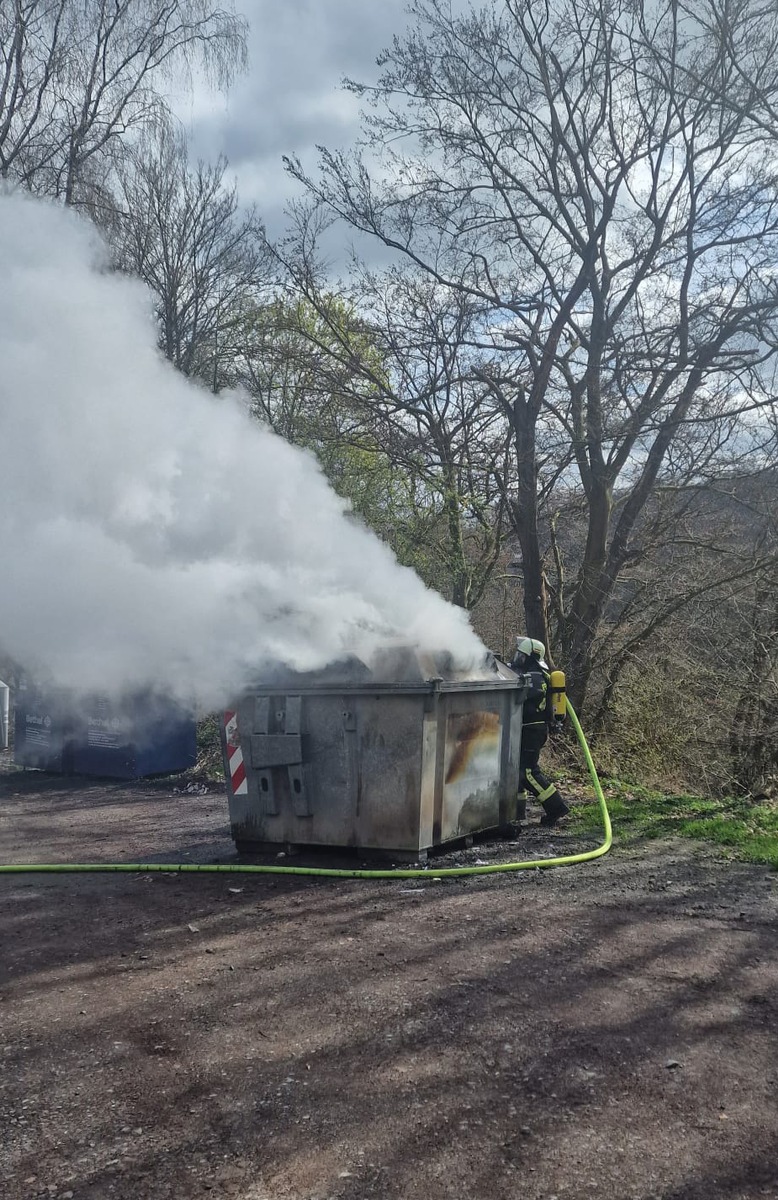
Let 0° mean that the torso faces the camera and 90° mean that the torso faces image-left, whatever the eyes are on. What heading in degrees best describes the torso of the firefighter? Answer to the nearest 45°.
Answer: approximately 90°

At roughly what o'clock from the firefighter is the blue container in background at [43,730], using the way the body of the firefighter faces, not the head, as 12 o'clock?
The blue container in background is roughly at 1 o'clock from the firefighter.

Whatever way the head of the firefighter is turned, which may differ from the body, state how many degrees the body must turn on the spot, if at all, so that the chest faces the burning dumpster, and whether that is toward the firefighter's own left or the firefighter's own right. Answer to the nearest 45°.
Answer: approximately 45° to the firefighter's own left

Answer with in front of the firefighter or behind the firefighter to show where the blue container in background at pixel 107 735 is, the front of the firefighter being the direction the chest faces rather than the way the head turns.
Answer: in front
